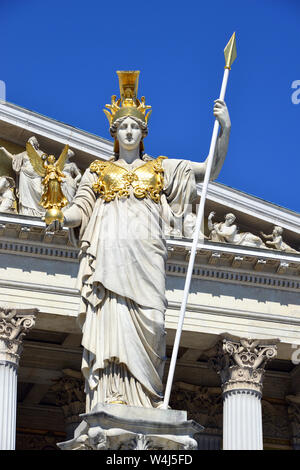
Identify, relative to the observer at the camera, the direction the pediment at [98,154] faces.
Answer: facing the viewer
